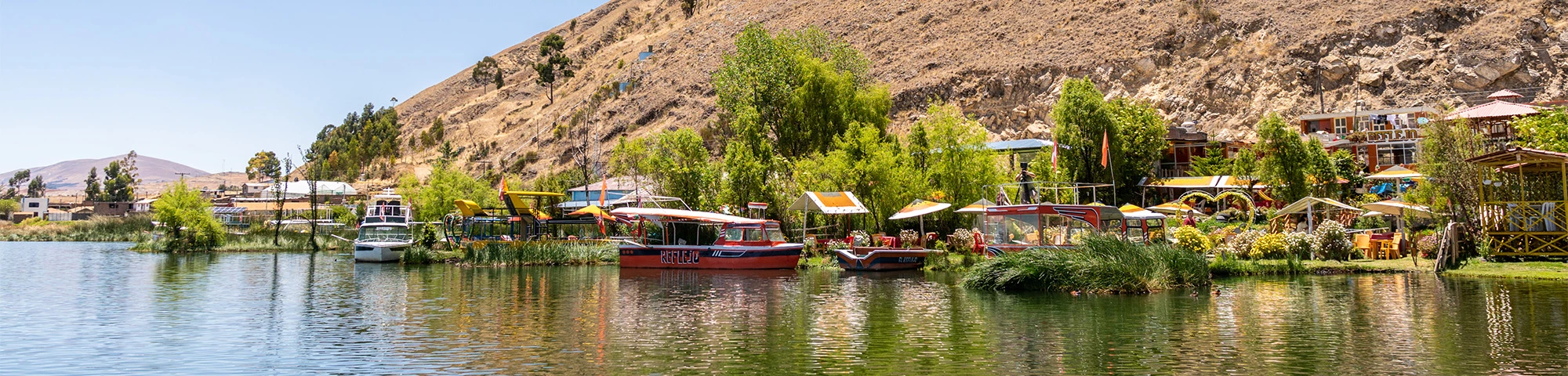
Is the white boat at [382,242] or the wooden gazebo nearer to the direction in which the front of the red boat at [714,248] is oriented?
the wooden gazebo

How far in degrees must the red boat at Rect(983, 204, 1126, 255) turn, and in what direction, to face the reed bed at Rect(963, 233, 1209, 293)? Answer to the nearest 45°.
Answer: approximately 90° to its right

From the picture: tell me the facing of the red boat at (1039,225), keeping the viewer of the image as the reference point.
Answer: facing to the right of the viewer

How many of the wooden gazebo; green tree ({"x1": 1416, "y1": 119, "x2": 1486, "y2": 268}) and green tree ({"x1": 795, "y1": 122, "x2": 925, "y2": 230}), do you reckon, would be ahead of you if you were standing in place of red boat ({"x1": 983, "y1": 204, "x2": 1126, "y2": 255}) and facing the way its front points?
2

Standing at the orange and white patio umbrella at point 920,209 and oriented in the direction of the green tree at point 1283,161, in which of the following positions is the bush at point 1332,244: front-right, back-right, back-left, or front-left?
front-right

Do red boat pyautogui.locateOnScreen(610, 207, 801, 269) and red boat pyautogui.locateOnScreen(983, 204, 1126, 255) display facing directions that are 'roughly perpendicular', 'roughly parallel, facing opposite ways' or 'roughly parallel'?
roughly parallel

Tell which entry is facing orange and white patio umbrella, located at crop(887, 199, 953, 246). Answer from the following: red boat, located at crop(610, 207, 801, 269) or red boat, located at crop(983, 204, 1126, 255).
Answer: red boat, located at crop(610, 207, 801, 269)

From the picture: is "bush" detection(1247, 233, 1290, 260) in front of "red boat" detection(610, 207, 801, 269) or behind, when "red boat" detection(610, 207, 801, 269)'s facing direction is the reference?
in front

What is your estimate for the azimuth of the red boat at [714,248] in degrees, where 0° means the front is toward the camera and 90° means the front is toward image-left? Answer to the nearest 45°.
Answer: approximately 270°

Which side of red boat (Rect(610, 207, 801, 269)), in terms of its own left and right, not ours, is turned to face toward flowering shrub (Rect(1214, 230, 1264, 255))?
front

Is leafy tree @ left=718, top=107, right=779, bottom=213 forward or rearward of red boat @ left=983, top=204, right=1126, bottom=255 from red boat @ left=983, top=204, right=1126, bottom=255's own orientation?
rearward

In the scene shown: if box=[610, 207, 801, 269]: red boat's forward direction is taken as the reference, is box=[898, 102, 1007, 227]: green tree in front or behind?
in front

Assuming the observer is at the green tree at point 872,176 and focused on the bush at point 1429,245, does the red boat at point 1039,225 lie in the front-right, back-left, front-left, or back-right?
front-right

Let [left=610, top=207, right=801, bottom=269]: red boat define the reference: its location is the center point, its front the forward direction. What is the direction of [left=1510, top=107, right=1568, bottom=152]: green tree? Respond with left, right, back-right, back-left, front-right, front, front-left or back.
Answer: front

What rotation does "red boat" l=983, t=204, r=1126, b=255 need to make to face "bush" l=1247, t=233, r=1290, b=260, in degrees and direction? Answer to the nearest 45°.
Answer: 0° — it already faces it

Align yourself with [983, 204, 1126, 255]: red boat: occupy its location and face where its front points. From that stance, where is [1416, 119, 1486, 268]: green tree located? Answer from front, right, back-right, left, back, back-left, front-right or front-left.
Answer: front
